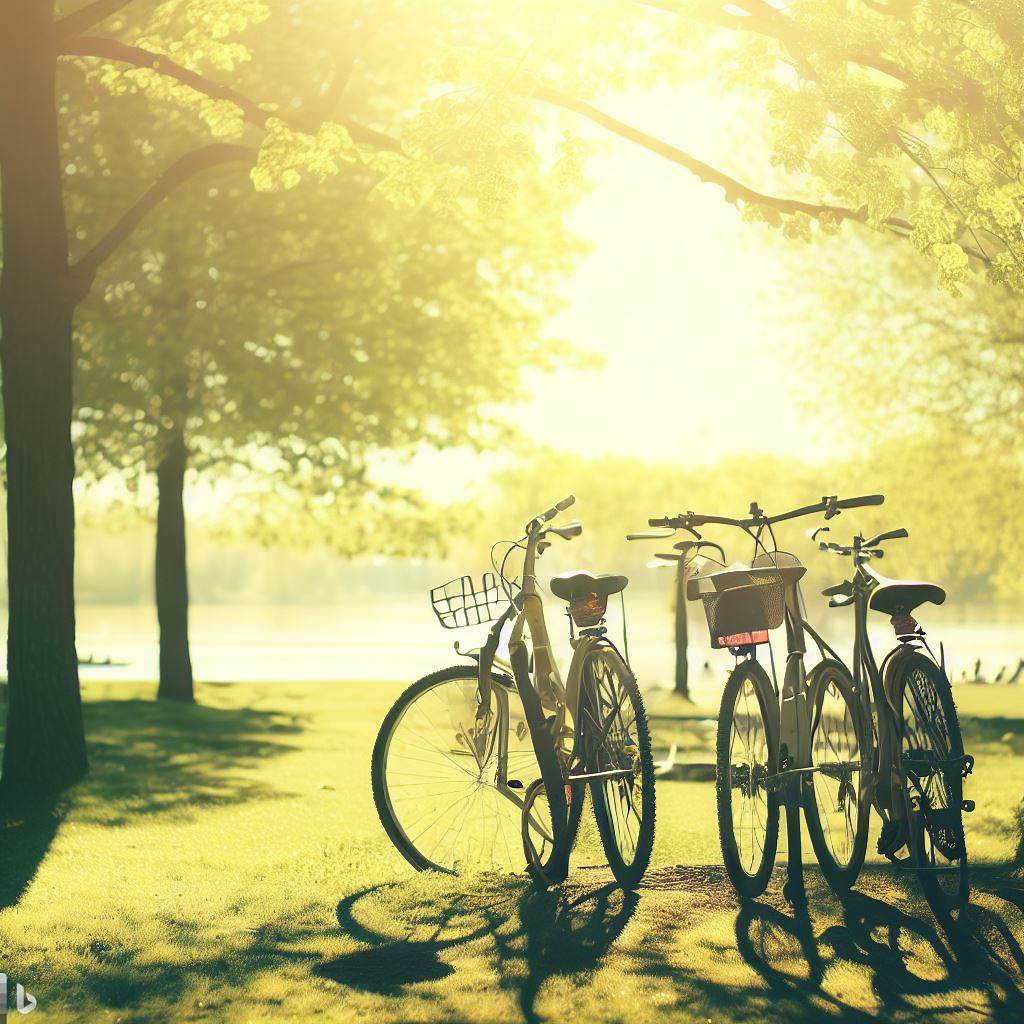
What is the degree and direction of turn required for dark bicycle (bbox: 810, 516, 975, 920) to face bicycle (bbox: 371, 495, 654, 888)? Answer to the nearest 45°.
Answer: approximately 45° to its left

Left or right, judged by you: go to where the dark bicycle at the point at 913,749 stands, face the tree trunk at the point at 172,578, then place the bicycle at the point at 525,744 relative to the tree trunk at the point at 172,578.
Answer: left

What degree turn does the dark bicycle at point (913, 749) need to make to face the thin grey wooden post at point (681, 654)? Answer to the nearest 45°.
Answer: approximately 45° to its right

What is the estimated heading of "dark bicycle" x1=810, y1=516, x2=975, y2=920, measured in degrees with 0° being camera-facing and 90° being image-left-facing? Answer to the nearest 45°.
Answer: approximately 135°

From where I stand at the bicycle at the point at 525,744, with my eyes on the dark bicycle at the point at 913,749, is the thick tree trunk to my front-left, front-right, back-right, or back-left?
back-left

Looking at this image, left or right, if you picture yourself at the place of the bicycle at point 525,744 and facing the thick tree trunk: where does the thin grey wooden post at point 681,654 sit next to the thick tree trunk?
right
